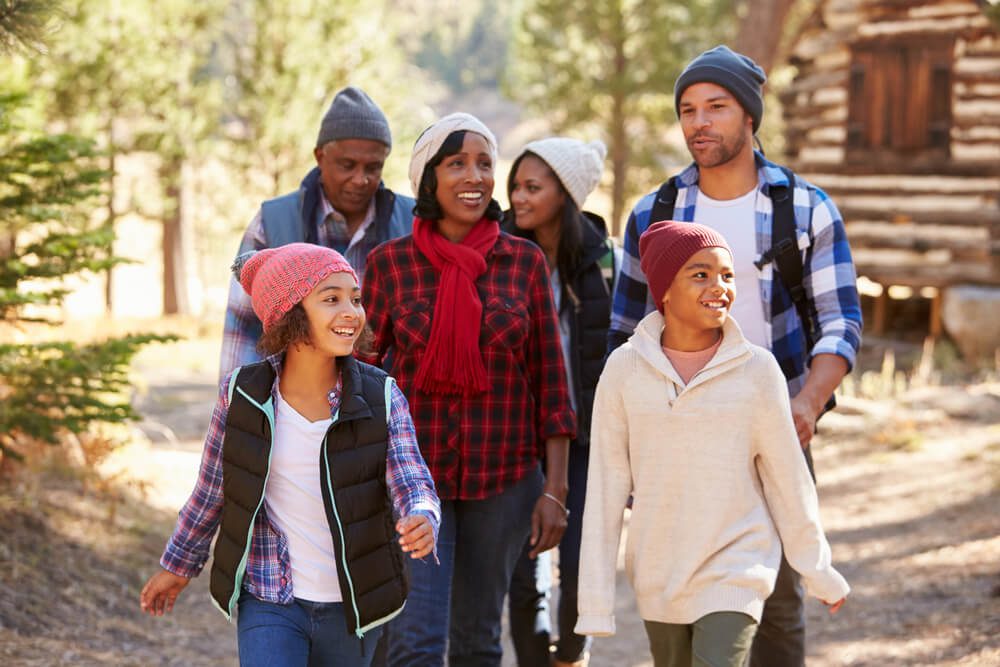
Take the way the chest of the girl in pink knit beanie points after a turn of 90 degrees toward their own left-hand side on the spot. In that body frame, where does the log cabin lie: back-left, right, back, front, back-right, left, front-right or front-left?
front-left

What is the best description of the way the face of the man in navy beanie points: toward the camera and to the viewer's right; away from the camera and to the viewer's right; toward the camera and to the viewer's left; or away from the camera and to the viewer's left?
toward the camera and to the viewer's left

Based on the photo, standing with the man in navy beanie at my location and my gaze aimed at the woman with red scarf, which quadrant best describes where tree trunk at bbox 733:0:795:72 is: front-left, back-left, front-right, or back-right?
back-right

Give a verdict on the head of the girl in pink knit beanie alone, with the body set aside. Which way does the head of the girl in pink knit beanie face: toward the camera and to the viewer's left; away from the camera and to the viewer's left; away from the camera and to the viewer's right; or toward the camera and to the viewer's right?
toward the camera and to the viewer's right

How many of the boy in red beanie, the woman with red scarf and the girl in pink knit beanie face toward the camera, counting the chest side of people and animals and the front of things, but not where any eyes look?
3

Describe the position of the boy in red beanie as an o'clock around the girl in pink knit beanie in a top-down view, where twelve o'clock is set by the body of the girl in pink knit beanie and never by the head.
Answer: The boy in red beanie is roughly at 9 o'clock from the girl in pink knit beanie.

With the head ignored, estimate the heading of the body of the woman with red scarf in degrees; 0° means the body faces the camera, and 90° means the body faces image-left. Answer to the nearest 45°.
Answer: approximately 0°

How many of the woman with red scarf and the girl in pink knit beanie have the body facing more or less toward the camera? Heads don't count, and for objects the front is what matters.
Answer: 2

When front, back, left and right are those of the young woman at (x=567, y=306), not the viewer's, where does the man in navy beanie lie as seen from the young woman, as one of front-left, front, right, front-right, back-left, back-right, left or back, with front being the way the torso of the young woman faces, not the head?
left

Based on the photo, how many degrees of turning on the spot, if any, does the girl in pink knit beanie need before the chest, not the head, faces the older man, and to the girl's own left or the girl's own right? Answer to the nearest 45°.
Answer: approximately 180°
